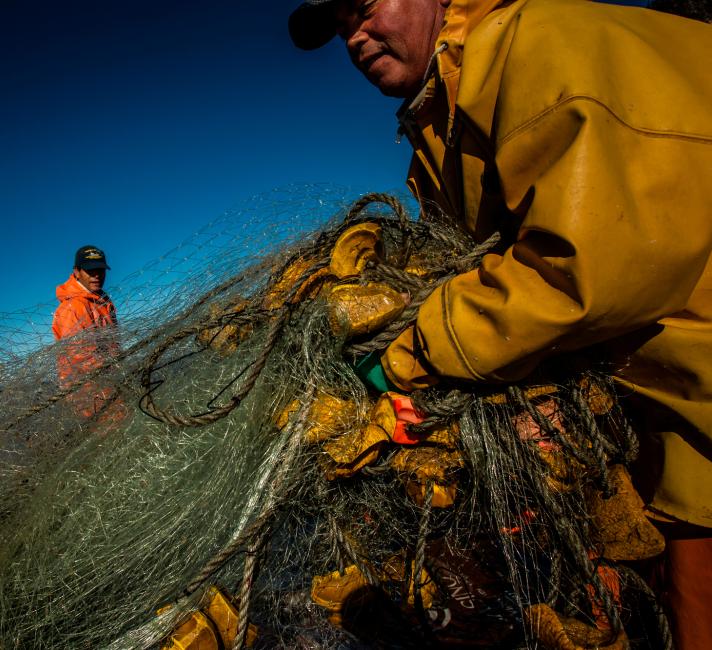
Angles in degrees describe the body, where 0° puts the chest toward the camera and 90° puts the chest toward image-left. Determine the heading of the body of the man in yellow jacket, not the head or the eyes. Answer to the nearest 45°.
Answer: approximately 90°

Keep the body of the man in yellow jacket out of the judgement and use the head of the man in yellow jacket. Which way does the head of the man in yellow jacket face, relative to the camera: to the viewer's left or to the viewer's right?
to the viewer's left
